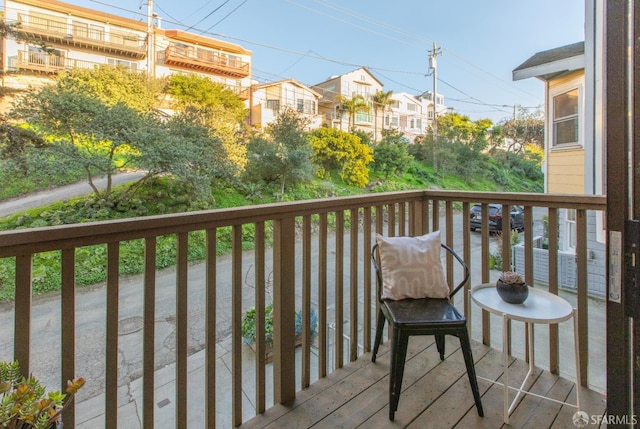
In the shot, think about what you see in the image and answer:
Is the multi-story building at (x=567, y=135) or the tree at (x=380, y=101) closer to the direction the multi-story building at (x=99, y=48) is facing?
the multi-story building

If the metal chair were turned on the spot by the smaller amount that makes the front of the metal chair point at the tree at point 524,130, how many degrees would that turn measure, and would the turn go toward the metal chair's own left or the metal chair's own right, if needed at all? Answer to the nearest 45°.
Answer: approximately 180°

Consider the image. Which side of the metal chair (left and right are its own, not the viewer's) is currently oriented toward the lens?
front

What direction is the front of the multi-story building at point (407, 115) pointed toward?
toward the camera

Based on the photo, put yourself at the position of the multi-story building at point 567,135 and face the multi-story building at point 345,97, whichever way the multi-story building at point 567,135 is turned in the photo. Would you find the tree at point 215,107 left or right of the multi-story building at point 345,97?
left

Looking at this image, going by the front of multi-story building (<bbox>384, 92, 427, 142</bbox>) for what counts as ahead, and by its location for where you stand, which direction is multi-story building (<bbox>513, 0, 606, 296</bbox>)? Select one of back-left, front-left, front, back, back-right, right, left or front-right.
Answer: front

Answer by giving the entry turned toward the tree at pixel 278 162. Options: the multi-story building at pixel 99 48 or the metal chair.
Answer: the multi-story building

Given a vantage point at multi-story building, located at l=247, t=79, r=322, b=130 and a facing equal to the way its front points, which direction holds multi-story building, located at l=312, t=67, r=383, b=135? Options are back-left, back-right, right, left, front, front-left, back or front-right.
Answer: left

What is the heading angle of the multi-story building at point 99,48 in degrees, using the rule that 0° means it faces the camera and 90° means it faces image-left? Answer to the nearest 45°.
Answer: approximately 315°

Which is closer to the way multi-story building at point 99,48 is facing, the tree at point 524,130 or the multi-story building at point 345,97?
the tree

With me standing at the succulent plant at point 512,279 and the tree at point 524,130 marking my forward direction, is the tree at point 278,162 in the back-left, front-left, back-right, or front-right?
front-left

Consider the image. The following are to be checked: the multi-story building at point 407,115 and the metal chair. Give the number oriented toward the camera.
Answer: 2

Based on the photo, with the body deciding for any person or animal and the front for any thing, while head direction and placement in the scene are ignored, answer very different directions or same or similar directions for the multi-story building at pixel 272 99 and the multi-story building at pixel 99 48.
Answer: same or similar directions
